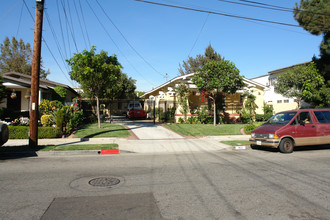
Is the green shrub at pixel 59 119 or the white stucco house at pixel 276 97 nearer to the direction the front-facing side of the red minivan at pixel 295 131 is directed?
the green shrub

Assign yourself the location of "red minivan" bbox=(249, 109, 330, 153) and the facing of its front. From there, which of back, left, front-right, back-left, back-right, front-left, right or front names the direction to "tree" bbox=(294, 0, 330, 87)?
back-right

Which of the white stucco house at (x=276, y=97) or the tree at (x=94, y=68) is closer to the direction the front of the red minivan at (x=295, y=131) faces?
the tree

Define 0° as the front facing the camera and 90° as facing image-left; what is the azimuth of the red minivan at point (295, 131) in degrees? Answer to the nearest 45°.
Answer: approximately 45°

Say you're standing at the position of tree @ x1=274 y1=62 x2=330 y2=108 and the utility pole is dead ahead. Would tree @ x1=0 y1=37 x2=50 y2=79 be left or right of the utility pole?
right

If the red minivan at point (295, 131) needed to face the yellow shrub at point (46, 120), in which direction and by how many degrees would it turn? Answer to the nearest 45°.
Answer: approximately 45° to its right

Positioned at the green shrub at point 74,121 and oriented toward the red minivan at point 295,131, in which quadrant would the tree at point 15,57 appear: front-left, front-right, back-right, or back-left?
back-left

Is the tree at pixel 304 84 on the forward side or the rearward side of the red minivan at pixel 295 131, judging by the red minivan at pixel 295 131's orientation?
on the rearward side

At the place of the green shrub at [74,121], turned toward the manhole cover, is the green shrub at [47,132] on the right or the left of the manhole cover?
right

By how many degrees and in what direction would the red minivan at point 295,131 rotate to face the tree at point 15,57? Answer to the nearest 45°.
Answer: approximately 45° to its right
